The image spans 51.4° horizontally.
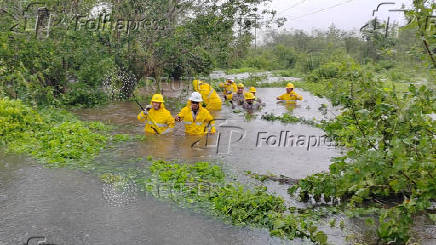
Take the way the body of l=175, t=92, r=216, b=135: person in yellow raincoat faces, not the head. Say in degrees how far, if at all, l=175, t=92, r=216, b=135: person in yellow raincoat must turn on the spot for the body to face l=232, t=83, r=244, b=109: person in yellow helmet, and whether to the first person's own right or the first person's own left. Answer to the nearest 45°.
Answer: approximately 180°

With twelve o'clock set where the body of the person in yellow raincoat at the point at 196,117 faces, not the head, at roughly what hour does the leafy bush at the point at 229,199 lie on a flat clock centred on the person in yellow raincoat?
The leafy bush is roughly at 12 o'clock from the person in yellow raincoat.

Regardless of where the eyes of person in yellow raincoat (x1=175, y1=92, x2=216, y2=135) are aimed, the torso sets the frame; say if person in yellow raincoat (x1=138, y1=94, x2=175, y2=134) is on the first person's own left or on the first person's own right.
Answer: on the first person's own right

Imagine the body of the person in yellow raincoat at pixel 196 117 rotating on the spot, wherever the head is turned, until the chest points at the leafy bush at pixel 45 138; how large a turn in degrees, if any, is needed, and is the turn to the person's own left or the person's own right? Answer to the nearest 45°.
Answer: approximately 45° to the person's own right

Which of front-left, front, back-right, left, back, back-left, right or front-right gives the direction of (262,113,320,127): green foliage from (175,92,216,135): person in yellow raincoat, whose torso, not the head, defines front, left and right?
back-left

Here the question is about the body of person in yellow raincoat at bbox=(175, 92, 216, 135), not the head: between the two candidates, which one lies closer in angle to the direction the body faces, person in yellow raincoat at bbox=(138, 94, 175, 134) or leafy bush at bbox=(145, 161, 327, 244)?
the leafy bush

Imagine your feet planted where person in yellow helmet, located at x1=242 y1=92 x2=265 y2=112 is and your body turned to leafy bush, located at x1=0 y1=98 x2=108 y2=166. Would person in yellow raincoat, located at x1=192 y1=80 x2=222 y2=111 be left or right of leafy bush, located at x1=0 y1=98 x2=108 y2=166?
right

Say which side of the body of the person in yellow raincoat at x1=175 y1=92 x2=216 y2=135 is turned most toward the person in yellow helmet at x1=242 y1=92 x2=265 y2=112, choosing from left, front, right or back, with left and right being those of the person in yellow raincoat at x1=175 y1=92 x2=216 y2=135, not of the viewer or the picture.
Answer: back

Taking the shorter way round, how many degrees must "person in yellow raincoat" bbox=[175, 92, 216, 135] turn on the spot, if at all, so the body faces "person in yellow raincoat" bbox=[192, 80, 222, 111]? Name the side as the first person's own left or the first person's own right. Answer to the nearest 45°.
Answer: approximately 180°

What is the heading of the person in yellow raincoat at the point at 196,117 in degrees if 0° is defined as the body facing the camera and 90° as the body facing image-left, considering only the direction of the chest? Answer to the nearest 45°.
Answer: approximately 0°
